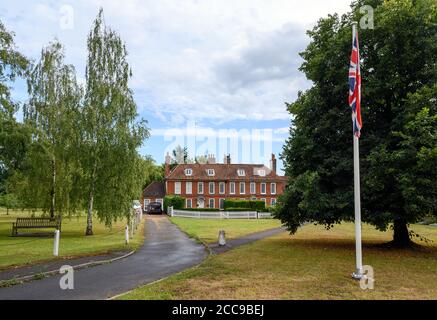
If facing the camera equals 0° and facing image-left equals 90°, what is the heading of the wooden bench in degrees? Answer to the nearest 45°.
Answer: approximately 0°

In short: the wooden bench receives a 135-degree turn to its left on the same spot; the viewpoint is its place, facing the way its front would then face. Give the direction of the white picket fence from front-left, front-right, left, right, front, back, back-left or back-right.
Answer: front
